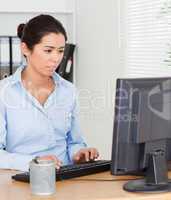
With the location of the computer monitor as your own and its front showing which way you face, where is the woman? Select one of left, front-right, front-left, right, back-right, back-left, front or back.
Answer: front

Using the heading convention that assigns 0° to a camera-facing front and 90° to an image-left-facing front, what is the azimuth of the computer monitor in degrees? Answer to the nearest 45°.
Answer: approximately 135°

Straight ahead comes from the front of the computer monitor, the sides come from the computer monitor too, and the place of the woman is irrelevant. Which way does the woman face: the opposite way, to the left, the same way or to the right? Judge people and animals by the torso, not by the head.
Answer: the opposite way

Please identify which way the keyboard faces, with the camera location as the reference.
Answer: facing away from the viewer and to the left of the viewer

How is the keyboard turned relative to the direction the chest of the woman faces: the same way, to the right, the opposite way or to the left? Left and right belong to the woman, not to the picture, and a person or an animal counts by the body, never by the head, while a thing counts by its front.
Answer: the opposite way

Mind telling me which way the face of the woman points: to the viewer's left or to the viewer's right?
to the viewer's right

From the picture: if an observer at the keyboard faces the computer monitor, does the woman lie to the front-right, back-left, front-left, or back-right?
back-left

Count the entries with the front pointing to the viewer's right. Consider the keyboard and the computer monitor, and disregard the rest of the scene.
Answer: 0

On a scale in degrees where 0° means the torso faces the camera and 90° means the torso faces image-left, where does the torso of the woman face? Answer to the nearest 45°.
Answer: approximately 315°
